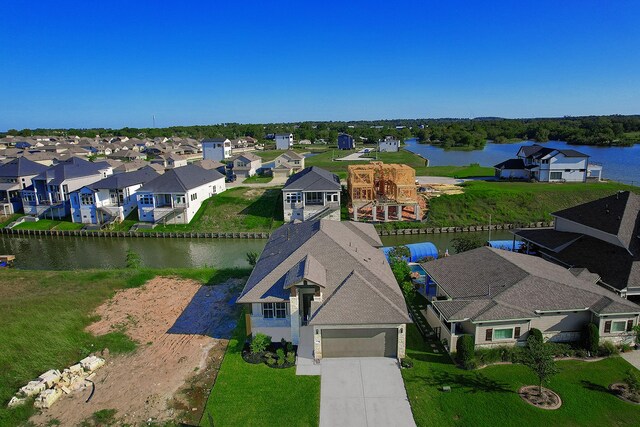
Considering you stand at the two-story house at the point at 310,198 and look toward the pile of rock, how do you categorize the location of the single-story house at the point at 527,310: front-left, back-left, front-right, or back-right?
front-left

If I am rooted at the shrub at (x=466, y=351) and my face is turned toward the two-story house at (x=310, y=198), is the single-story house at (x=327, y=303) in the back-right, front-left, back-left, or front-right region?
front-left

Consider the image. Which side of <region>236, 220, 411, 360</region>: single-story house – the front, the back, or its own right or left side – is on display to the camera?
front

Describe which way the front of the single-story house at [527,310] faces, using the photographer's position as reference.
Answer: facing the viewer

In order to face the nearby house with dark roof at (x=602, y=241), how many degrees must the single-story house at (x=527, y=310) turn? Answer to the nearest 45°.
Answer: approximately 180°
